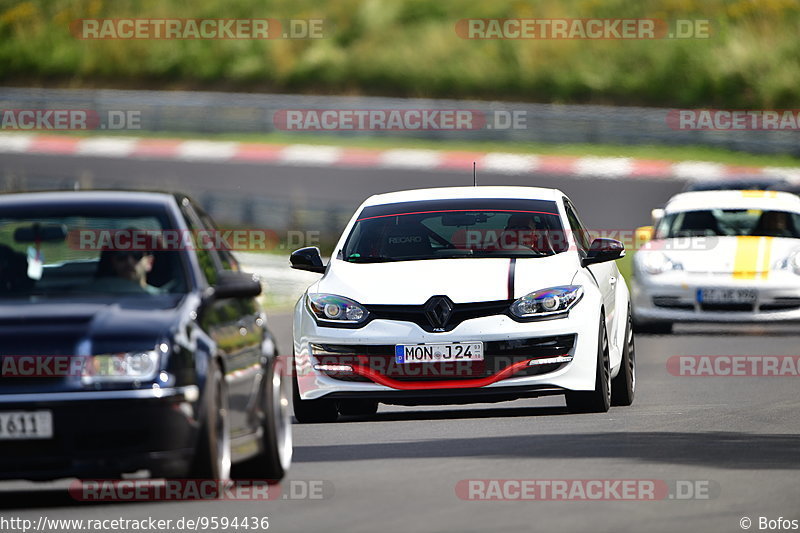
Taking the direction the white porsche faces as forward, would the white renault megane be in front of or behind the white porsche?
in front

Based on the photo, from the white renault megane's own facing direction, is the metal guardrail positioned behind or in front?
behind

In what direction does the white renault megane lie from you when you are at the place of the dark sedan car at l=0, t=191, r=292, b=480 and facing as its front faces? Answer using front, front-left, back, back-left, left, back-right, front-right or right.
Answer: back-left

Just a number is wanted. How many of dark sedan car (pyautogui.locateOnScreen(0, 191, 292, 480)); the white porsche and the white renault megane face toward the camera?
3

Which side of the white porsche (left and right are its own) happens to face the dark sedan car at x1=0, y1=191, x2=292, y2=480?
front

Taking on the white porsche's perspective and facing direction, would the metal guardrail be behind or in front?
behind

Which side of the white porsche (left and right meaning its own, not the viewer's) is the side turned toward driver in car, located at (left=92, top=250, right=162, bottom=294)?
front

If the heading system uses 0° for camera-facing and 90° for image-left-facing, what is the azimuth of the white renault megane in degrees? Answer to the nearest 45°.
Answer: approximately 0°

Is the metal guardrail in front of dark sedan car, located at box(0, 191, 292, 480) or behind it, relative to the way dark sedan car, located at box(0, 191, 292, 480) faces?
behind

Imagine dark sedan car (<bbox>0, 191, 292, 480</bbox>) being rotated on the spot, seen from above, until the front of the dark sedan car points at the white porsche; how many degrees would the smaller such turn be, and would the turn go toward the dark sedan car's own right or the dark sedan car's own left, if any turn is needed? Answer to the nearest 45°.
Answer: approximately 135° to the dark sedan car's own left

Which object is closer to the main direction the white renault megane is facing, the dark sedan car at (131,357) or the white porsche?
the dark sedan car
